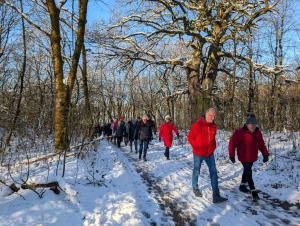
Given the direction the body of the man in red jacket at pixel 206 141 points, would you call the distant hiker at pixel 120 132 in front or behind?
behind

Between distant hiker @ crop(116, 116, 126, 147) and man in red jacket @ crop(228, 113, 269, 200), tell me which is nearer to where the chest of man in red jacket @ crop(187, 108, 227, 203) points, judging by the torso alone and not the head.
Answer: the man in red jacket

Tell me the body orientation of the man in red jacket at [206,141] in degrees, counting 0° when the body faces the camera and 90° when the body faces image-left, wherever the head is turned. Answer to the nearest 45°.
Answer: approximately 315°

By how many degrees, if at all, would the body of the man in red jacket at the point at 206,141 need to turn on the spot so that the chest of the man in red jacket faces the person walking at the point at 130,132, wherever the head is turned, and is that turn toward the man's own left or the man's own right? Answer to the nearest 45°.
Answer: approximately 180°

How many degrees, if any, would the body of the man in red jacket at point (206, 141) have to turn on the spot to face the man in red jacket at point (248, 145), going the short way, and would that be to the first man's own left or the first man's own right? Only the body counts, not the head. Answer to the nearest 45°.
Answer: approximately 45° to the first man's own left

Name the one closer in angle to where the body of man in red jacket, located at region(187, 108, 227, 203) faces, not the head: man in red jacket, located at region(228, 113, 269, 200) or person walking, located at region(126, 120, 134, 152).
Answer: the man in red jacket
